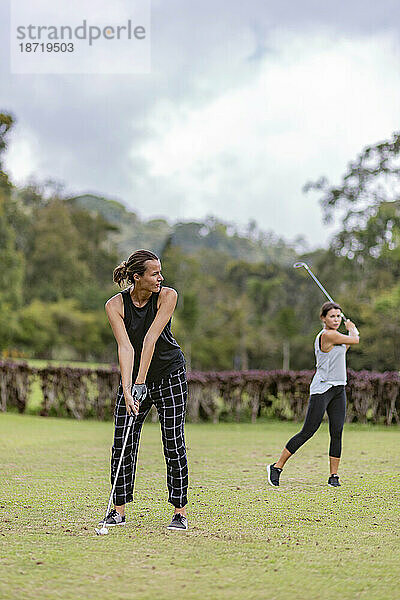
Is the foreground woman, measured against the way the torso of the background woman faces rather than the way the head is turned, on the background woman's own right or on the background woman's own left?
on the background woman's own right

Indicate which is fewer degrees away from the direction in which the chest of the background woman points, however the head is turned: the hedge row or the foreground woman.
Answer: the foreground woman

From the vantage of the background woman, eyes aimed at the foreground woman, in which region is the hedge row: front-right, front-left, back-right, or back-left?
back-right

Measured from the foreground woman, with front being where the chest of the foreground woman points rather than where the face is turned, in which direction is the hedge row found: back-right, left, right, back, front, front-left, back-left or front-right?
back

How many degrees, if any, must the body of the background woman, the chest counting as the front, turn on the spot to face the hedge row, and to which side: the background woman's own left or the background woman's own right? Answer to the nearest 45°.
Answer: approximately 135° to the background woman's own left

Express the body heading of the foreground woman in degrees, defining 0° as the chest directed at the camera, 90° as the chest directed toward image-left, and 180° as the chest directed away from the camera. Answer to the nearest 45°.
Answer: approximately 0°

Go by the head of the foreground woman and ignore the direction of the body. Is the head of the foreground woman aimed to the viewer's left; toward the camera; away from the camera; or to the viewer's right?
to the viewer's right

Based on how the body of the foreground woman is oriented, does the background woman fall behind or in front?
behind

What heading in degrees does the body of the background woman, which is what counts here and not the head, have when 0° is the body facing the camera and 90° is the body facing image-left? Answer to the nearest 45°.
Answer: approximately 315°
